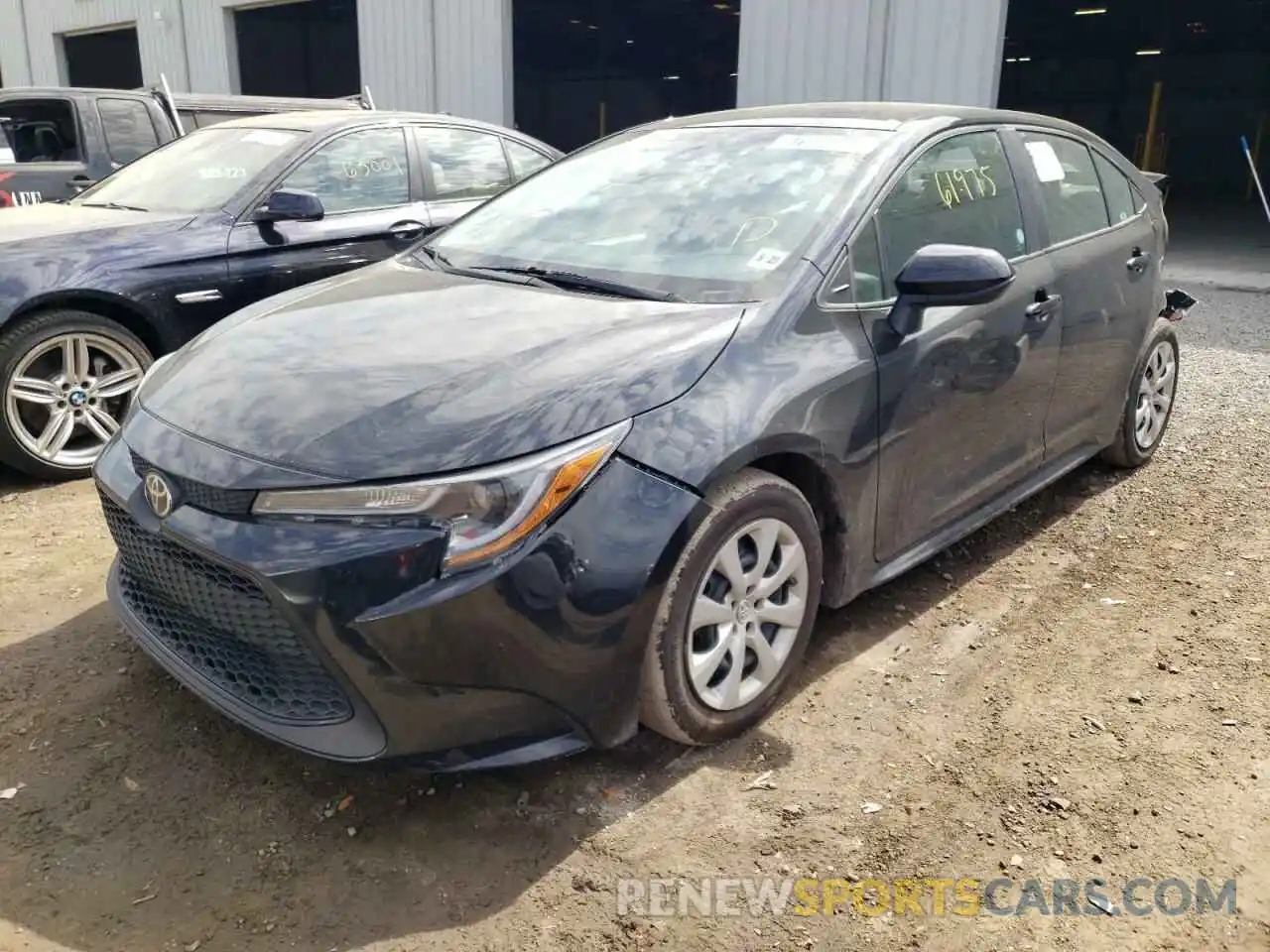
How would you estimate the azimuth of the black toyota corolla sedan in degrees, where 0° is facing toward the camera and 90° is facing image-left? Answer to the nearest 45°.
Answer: approximately 45°
